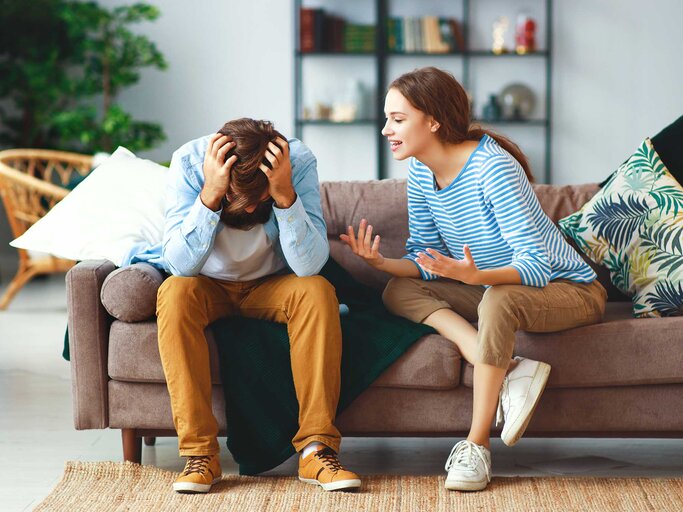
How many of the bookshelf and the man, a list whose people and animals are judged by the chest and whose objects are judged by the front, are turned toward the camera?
2

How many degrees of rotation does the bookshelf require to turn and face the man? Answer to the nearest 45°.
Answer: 0° — it already faces them

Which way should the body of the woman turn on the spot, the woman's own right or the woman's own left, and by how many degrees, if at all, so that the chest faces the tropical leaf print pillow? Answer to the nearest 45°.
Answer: approximately 180°

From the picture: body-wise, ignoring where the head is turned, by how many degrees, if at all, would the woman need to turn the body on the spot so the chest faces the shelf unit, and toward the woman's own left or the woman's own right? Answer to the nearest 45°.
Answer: approximately 135° to the woman's own right

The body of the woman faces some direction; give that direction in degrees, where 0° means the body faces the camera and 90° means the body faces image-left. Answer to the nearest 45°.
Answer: approximately 45°

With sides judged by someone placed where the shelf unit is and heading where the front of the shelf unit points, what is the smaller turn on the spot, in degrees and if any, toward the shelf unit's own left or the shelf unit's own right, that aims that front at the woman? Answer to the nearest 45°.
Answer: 0° — it already faces them

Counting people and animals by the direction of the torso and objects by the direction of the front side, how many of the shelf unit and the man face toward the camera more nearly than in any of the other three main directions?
2
